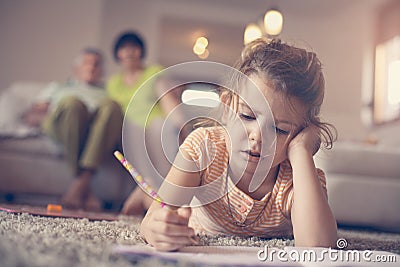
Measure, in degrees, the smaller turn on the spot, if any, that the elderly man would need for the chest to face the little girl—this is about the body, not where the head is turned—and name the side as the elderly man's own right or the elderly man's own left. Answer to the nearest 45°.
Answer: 0° — they already face them

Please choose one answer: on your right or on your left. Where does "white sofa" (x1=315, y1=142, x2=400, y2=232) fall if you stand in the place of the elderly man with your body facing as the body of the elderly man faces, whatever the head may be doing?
on your left

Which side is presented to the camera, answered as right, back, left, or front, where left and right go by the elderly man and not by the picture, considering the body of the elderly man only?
front

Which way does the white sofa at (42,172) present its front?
toward the camera

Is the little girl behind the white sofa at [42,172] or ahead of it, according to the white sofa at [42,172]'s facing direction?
ahead

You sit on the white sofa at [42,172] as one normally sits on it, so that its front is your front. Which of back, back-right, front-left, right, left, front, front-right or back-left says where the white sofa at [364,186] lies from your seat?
front-left
